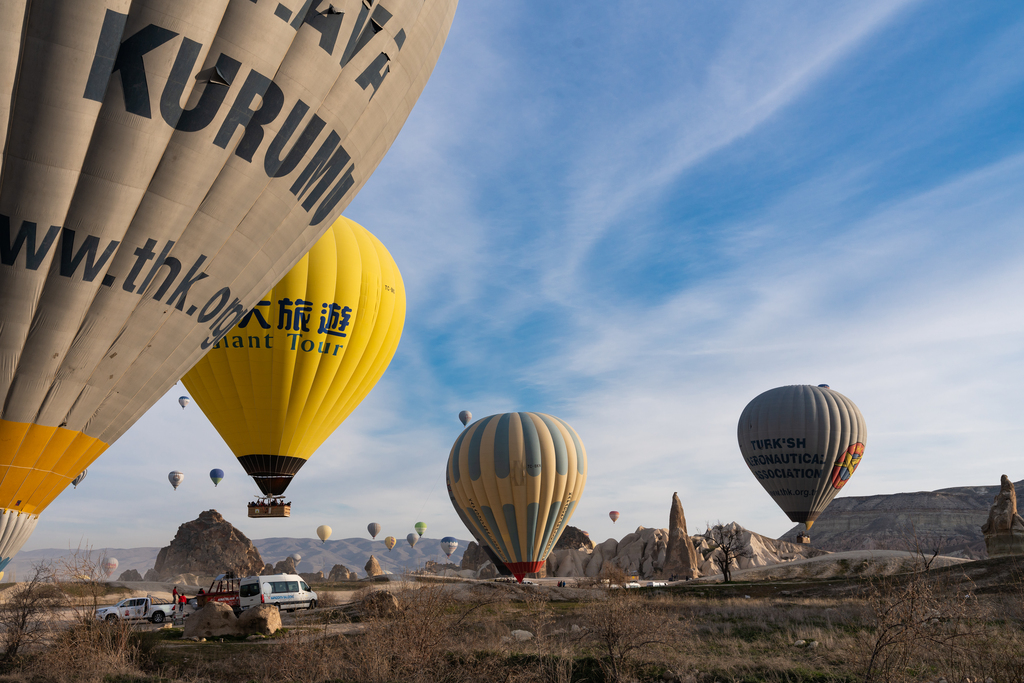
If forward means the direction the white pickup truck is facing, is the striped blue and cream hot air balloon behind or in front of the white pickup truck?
behind

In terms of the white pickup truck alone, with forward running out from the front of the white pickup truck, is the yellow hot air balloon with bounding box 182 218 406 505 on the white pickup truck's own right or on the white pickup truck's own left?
on the white pickup truck's own right

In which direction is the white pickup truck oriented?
to the viewer's left

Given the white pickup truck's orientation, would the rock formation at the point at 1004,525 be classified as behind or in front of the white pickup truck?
behind

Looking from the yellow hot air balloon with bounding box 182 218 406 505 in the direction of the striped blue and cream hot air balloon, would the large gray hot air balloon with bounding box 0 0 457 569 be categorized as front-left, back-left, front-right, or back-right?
back-right

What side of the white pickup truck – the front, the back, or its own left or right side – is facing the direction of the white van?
back
